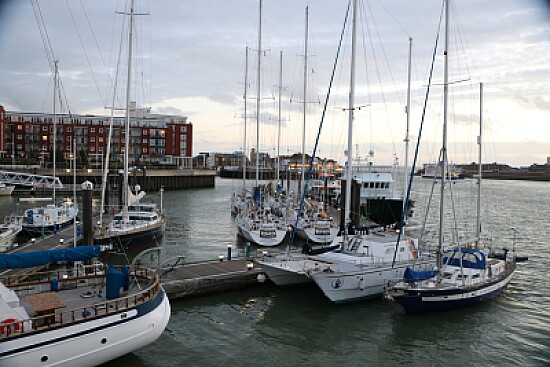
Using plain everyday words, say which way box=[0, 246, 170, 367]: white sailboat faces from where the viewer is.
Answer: facing the viewer and to the left of the viewer

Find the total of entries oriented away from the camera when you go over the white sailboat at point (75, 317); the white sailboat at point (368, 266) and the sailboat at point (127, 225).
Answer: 0

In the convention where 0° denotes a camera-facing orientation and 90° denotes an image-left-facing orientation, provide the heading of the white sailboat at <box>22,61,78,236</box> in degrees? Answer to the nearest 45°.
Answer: approximately 225°
